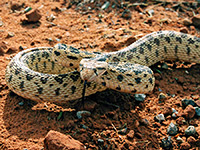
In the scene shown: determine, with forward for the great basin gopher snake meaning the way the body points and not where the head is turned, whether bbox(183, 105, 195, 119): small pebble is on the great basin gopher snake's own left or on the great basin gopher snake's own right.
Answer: on the great basin gopher snake's own left

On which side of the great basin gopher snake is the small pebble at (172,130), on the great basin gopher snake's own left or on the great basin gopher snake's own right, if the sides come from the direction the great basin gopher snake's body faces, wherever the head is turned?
on the great basin gopher snake's own left

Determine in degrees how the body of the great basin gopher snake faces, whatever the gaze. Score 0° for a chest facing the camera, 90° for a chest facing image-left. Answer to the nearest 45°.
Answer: approximately 45°

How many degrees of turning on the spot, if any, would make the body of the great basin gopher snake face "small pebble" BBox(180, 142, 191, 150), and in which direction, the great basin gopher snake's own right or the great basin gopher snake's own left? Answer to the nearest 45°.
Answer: approximately 90° to the great basin gopher snake's own left

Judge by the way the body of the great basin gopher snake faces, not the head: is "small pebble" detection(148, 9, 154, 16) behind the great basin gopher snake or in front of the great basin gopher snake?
behind

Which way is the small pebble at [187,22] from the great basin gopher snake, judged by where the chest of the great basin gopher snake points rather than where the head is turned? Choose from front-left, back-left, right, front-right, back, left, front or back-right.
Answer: back
